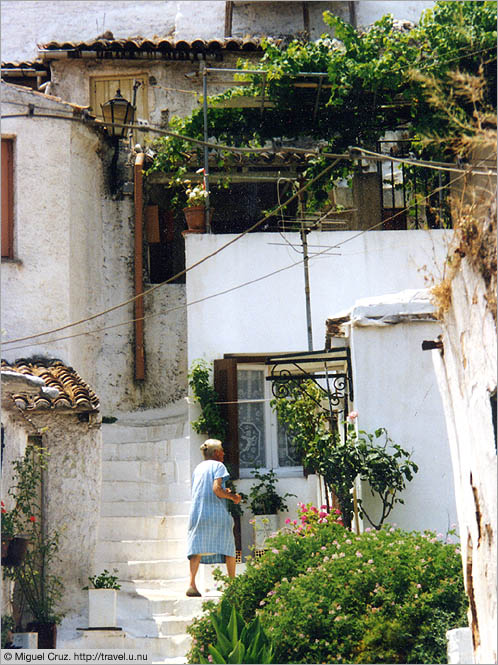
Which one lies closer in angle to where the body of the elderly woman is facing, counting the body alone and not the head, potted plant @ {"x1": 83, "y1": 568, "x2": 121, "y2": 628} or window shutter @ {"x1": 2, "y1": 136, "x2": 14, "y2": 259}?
the window shutter

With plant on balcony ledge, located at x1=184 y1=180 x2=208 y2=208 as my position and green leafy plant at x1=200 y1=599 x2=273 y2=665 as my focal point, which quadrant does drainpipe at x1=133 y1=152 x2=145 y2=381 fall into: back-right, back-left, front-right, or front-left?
back-right

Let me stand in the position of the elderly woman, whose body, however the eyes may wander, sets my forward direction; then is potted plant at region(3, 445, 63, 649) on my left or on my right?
on my left

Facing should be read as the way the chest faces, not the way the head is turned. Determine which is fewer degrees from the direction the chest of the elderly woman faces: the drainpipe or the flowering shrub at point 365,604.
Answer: the drainpipe

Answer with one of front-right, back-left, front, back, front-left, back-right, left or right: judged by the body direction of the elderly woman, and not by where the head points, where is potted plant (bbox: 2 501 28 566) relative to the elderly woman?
back

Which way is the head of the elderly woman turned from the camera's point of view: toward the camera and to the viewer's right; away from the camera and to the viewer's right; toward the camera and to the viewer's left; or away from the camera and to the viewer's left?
away from the camera and to the viewer's right

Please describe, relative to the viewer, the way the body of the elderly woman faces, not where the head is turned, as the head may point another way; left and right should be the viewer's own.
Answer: facing away from the viewer and to the right of the viewer

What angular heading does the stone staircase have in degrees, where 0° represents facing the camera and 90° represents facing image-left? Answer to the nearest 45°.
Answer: approximately 0°

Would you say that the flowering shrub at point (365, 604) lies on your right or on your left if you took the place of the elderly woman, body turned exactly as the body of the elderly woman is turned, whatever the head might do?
on your right
